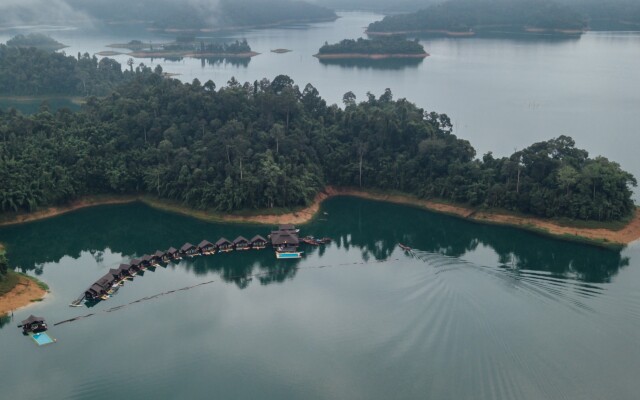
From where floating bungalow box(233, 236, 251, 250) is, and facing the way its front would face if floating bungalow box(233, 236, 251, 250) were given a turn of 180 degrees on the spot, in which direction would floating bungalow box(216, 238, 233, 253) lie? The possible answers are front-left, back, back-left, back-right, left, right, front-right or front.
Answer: left

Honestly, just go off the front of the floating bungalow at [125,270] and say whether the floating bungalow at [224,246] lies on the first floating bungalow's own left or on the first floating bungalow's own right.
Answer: on the first floating bungalow's own left

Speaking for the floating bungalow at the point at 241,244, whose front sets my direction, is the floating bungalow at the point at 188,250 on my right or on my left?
on my right

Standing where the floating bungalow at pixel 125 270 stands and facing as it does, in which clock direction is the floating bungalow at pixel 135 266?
the floating bungalow at pixel 135 266 is roughly at 9 o'clock from the floating bungalow at pixel 125 270.

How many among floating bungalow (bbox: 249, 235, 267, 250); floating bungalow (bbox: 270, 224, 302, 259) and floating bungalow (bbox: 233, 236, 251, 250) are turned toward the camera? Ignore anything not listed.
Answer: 3

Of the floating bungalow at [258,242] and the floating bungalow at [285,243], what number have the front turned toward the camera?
2

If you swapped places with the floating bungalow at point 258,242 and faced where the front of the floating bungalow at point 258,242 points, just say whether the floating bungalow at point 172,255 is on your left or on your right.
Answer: on your right

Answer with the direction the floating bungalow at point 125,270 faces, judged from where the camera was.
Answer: facing the viewer and to the right of the viewer

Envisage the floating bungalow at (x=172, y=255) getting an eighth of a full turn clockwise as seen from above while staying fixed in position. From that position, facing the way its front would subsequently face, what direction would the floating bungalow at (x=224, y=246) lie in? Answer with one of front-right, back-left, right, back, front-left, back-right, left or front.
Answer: left

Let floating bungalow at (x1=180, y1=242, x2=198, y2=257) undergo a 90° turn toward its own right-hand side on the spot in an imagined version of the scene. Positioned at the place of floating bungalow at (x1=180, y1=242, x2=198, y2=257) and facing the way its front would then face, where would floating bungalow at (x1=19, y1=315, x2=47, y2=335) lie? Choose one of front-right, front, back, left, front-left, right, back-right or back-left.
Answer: front

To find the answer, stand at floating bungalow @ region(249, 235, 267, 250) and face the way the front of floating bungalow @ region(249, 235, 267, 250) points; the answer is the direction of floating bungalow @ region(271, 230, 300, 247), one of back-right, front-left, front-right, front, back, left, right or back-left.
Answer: left

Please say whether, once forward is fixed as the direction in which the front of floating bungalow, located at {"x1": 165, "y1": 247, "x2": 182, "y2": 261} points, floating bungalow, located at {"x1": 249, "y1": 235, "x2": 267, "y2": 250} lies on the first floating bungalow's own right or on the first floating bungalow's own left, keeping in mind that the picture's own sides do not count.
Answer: on the first floating bungalow's own left

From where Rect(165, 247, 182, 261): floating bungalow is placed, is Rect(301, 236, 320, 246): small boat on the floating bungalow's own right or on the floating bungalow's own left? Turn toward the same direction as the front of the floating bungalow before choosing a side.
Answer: on the floating bungalow's own left

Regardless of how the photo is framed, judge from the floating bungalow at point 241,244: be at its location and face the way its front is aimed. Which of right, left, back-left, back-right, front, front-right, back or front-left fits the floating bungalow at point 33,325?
front-right

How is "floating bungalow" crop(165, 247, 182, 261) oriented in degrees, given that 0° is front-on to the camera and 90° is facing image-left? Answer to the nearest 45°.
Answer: approximately 315°

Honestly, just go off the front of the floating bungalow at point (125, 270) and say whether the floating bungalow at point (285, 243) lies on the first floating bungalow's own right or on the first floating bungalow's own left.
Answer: on the first floating bungalow's own left

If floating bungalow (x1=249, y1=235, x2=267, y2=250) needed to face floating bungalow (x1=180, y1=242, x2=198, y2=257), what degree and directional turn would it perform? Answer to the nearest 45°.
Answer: approximately 90° to its right

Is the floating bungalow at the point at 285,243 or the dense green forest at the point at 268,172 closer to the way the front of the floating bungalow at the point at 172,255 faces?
the floating bungalow
